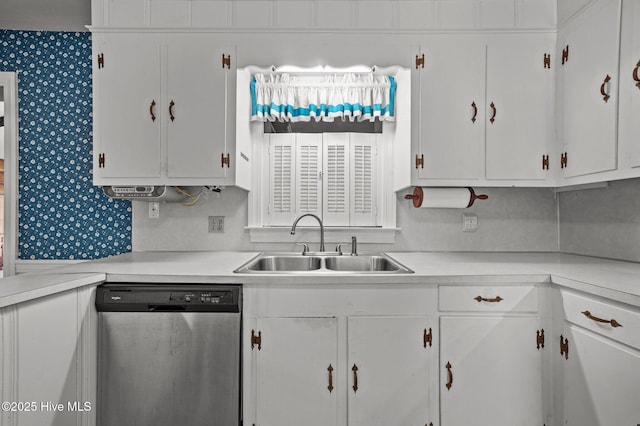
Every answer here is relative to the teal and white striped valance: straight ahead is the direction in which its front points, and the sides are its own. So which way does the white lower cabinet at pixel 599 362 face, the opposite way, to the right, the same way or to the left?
to the right

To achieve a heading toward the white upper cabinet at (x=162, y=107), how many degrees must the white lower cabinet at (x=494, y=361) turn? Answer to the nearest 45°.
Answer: approximately 90° to its right

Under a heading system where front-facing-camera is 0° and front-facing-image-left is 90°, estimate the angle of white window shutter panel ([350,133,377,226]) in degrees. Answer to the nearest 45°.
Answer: approximately 0°

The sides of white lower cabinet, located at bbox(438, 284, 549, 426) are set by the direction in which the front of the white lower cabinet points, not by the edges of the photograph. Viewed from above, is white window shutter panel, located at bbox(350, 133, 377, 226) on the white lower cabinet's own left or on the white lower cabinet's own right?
on the white lower cabinet's own right

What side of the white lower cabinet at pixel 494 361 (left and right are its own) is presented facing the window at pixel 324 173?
right

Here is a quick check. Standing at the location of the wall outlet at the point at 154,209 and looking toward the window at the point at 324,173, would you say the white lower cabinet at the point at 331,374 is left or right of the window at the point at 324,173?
right
